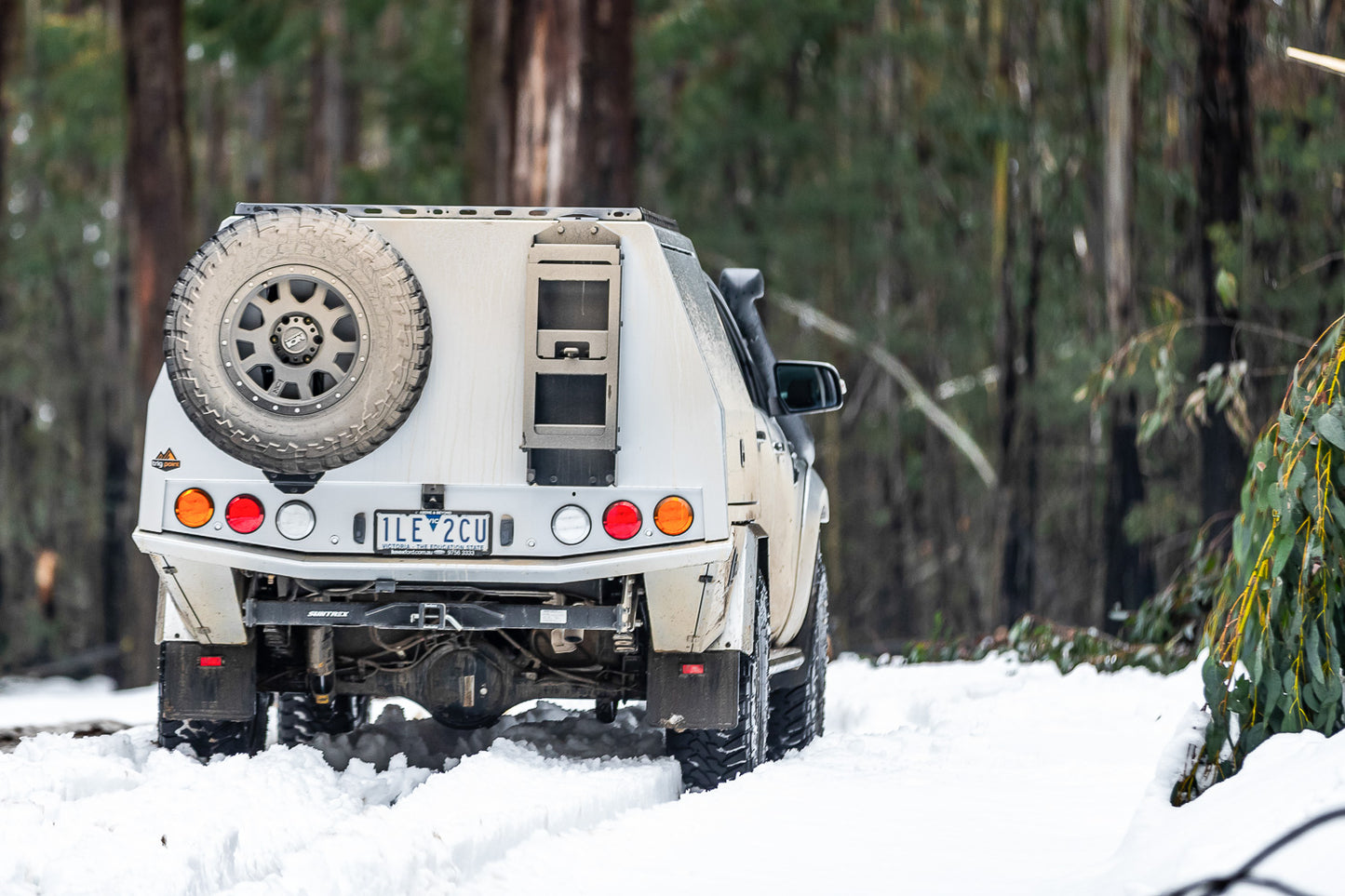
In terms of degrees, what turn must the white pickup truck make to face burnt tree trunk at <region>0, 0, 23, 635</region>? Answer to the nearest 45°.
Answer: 0° — it already faces it

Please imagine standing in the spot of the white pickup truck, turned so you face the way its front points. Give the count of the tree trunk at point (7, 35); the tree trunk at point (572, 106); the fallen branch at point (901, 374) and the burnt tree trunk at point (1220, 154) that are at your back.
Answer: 0

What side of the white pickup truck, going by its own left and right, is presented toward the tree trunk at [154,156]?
front

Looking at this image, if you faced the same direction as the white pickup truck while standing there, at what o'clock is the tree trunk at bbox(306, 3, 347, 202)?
The tree trunk is roughly at 12 o'clock from the white pickup truck.

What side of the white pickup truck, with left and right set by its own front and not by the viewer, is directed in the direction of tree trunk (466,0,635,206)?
front

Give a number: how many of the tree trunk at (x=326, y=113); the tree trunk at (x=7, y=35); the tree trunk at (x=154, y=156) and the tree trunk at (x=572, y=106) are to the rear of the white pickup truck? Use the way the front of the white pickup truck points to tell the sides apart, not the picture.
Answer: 0

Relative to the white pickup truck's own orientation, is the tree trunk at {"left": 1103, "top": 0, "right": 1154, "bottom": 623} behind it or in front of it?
in front

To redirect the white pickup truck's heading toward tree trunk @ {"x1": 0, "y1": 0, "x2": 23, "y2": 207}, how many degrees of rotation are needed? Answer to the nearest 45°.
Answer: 0° — it already faces it

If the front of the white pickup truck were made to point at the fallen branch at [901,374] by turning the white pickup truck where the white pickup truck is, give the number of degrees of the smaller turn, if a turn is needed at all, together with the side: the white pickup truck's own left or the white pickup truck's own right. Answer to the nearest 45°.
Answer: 0° — it already faces it

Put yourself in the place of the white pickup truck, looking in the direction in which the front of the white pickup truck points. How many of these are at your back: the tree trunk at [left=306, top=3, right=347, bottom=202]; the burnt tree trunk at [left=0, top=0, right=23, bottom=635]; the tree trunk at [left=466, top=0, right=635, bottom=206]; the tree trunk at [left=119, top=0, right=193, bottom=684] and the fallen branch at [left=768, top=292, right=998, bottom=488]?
0

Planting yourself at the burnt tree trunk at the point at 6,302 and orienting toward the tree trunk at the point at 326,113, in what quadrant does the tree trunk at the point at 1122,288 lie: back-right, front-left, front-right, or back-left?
front-right

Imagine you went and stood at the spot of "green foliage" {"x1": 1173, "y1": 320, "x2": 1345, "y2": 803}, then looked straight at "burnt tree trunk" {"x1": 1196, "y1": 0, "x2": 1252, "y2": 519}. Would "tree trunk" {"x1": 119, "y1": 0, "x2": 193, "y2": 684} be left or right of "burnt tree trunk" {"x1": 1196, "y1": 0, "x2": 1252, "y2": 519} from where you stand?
left

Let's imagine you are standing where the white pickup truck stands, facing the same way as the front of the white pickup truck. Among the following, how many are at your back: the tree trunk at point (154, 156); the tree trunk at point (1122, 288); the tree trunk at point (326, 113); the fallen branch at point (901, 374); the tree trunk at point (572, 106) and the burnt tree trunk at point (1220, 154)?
0

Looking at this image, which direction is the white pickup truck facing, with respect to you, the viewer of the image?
facing away from the viewer

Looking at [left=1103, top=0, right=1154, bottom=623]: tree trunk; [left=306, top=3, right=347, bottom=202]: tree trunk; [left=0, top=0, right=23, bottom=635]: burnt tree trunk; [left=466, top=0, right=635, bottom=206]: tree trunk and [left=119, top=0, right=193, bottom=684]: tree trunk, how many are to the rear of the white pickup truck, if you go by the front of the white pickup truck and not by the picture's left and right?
0

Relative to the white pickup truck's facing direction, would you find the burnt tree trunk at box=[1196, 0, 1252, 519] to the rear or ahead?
ahead
